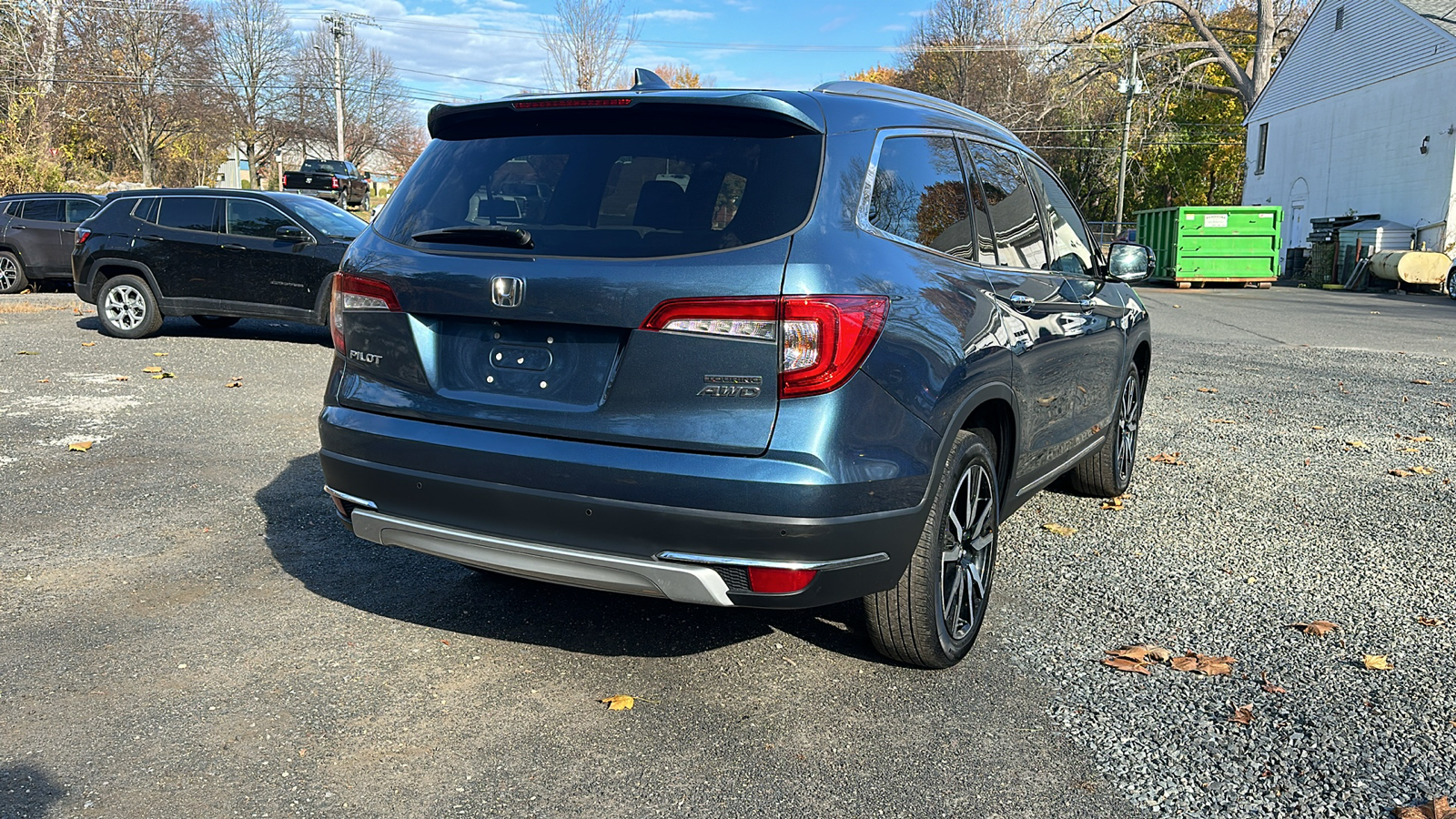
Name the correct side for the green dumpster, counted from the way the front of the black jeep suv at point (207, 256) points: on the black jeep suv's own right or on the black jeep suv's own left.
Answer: on the black jeep suv's own left

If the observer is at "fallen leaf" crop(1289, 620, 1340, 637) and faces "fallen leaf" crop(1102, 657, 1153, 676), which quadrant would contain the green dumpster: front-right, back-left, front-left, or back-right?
back-right

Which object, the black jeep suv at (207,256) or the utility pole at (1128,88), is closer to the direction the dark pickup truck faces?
the utility pole

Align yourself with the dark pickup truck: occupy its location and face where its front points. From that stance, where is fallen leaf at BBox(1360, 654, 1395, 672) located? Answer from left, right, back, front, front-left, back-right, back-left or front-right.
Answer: back-right

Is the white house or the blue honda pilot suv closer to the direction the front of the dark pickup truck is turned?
the white house

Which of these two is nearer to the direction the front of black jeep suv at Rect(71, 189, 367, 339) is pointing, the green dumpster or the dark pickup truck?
the green dumpster

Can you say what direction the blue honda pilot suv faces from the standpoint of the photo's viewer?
facing away from the viewer and to the right of the viewer

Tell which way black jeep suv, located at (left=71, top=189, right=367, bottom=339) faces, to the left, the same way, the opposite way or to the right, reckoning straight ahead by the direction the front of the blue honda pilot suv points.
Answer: to the right

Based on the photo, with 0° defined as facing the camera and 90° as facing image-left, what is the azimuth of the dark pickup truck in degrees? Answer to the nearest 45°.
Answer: approximately 225°
